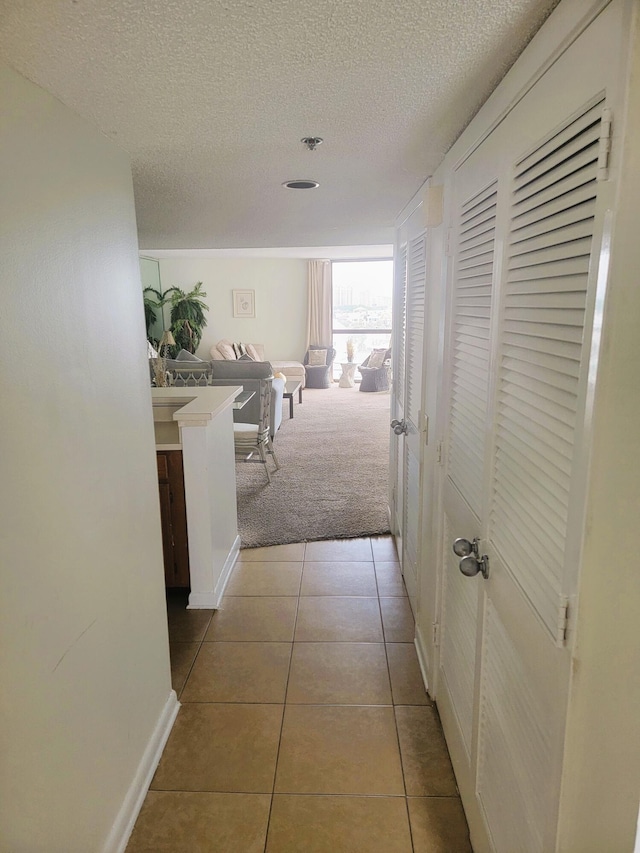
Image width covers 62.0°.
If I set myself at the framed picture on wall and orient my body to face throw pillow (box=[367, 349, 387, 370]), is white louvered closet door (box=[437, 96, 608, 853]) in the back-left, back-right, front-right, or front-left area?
front-right

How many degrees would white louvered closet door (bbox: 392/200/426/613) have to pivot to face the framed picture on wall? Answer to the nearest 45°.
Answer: approximately 45° to its right

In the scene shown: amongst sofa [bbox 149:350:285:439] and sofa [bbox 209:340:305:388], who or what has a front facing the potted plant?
sofa [bbox 149:350:285:439]

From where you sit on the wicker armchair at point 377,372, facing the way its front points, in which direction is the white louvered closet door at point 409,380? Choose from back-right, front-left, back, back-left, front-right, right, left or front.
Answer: front-left

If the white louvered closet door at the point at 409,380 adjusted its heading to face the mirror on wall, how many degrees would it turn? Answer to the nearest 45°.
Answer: approximately 45° to its right

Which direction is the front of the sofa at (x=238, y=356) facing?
toward the camera

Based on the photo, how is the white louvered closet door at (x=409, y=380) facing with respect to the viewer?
to the viewer's left

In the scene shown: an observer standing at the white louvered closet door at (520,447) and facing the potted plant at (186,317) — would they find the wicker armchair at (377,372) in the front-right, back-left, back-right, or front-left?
front-right

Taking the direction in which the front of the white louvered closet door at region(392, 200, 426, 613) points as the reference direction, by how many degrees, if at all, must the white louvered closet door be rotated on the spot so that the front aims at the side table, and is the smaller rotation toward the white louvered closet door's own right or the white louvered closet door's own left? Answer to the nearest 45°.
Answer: approximately 90° to the white louvered closet door's own right

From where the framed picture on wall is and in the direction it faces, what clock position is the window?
The window is roughly at 9 o'clock from the framed picture on wall.

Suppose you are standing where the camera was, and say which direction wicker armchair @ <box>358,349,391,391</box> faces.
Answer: facing the viewer and to the left of the viewer

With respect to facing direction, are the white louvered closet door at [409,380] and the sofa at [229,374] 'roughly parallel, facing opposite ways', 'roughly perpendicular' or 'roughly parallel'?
roughly perpendicular

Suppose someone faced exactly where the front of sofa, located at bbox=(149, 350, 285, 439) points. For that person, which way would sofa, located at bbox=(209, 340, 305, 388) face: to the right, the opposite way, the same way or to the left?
the opposite way

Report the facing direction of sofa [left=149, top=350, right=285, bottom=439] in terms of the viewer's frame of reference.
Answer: facing away from the viewer

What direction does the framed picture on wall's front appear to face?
toward the camera

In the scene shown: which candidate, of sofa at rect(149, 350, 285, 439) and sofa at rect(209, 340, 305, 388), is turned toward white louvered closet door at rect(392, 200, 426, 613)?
sofa at rect(209, 340, 305, 388)

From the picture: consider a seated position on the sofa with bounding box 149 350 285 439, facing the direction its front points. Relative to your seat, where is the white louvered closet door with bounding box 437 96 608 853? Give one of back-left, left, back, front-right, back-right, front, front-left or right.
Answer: back

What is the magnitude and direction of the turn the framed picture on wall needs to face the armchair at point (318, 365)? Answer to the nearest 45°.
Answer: approximately 45° to its left

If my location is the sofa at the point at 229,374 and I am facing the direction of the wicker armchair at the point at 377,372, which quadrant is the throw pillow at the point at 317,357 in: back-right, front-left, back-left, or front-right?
front-left

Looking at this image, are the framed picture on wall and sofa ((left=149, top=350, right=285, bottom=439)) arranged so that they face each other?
yes
